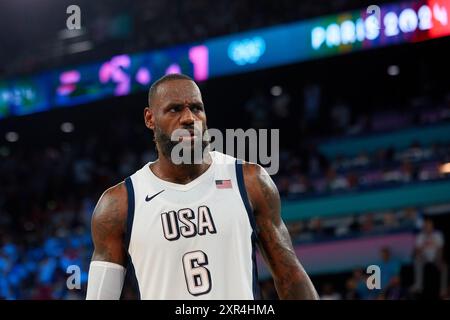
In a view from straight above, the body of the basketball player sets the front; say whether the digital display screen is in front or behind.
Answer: behind

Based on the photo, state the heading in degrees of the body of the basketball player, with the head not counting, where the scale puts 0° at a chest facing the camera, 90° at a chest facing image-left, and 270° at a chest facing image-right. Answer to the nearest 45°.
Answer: approximately 0°

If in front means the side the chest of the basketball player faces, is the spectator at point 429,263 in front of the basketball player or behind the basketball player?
behind
